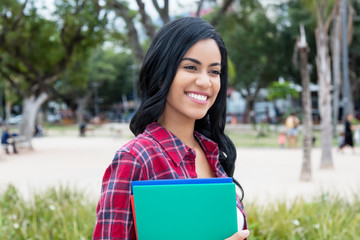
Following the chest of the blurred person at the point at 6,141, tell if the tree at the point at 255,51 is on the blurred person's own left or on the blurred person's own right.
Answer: on the blurred person's own left

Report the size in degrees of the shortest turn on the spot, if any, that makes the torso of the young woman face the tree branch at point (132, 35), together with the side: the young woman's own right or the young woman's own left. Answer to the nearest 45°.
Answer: approximately 135° to the young woman's own left

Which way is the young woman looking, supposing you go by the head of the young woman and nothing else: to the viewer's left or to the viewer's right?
to the viewer's right

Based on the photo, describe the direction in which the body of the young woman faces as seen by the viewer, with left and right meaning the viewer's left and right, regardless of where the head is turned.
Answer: facing the viewer and to the right of the viewer

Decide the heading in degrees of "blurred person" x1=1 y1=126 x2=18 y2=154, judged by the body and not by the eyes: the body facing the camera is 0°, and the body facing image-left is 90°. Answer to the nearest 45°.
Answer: approximately 315°

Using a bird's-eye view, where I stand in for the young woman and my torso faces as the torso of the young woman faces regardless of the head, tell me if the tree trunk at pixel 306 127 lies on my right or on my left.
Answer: on my left

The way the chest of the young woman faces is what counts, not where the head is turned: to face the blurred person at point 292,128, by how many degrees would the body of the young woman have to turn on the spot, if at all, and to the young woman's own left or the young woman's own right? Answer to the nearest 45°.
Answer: approximately 135° to the young woman's own left
